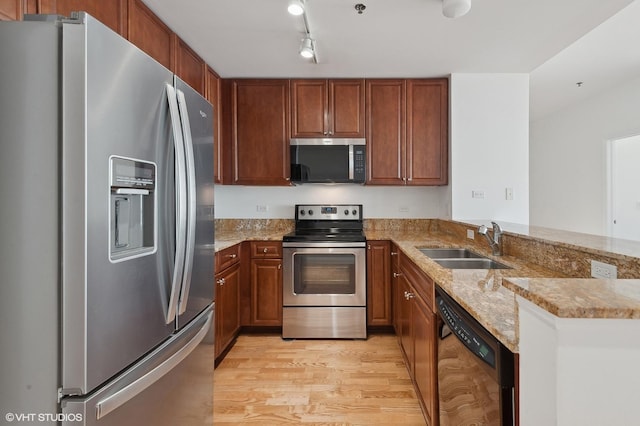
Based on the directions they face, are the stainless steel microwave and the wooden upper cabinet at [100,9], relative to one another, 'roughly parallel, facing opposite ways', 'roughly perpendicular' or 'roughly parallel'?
roughly perpendicular

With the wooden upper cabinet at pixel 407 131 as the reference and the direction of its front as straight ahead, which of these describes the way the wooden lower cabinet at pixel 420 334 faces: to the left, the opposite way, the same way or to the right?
to the right

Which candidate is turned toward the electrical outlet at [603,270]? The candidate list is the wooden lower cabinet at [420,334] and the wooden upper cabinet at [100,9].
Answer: the wooden upper cabinet

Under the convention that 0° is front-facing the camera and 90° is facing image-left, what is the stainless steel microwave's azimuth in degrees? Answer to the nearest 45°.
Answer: approximately 0°

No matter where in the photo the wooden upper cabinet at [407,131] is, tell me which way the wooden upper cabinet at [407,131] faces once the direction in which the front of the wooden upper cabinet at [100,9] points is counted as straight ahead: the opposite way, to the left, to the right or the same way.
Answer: to the right

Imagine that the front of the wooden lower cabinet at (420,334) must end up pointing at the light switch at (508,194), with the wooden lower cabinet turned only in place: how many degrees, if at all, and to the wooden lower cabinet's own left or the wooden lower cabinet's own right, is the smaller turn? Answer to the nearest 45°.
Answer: approximately 135° to the wooden lower cabinet's own right
